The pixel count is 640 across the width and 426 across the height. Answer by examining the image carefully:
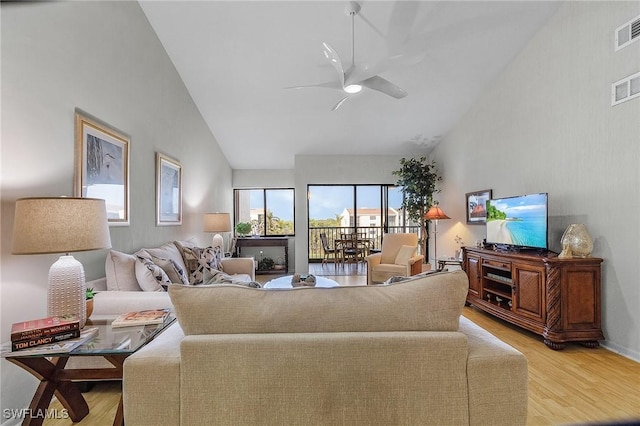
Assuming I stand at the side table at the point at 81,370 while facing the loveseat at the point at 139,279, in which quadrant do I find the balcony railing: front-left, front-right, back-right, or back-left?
front-right

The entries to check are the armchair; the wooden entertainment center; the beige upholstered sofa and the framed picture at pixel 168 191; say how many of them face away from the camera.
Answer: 1

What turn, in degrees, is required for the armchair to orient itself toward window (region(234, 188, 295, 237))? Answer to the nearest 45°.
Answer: approximately 90° to its right

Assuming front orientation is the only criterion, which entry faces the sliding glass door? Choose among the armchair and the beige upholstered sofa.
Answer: the beige upholstered sofa

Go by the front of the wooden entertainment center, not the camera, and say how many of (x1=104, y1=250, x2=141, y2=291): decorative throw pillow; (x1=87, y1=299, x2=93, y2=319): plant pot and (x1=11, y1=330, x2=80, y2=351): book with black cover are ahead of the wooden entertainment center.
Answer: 3

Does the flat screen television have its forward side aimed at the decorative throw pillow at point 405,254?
no

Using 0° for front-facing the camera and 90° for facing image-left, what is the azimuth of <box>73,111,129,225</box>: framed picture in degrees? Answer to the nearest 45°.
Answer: approximately 315°

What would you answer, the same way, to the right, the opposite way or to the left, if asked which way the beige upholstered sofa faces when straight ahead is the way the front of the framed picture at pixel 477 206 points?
to the right

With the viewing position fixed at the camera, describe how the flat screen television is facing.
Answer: facing the viewer and to the left of the viewer

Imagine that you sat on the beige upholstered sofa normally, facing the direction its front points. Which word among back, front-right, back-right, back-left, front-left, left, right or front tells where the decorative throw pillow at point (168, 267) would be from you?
front-left

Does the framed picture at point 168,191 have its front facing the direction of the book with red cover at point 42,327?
no

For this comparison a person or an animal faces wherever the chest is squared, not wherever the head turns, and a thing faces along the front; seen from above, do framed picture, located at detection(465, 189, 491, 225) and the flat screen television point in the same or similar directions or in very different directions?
same or similar directions

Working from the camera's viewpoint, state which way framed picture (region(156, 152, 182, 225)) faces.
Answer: facing the viewer and to the right of the viewer

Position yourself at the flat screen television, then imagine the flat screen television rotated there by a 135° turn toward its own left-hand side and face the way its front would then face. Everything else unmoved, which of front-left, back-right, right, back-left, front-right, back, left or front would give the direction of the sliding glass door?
back-left

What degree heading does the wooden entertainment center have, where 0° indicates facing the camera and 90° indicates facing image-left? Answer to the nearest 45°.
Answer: approximately 45°

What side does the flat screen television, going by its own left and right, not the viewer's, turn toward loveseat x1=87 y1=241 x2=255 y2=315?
front

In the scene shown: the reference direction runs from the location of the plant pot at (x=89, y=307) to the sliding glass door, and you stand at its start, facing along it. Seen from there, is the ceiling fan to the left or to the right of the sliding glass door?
right

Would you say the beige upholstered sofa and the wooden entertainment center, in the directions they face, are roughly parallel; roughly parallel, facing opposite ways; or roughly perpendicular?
roughly perpendicular

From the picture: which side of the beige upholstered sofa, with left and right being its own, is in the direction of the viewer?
back
